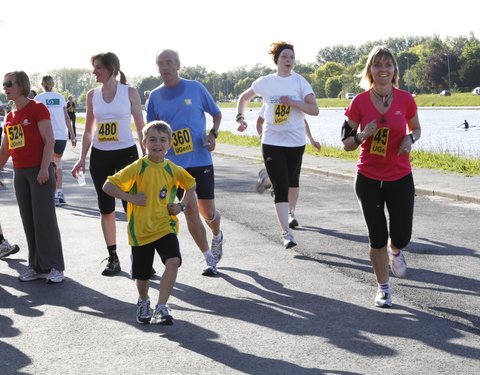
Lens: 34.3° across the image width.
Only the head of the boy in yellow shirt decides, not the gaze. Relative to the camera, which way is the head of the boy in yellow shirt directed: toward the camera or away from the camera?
toward the camera

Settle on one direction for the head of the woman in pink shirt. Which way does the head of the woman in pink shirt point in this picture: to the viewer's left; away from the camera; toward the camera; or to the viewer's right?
toward the camera

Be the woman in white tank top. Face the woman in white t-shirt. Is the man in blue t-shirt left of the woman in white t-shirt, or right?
right

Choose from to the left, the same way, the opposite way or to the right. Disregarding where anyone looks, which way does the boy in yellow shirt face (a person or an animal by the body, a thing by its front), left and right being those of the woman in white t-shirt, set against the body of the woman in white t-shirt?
the same way

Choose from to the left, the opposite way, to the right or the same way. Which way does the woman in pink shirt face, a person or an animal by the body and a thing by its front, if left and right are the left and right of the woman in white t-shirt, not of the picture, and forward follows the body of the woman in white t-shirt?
the same way

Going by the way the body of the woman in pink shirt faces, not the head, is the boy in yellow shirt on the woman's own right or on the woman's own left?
on the woman's own right

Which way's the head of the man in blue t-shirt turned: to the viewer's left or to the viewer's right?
to the viewer's left

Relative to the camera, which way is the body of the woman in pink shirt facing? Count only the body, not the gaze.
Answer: toward the camera

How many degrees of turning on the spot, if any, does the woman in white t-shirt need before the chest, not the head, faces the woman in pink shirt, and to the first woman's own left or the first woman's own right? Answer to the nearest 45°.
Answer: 0° — they already face them

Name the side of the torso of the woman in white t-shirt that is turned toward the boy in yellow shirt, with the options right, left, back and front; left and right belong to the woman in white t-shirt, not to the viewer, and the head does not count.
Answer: front

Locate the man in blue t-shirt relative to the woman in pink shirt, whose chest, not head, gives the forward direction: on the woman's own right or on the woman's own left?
on the woman's own right

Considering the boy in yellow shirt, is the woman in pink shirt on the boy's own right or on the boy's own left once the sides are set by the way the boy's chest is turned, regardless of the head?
on the boy's own left

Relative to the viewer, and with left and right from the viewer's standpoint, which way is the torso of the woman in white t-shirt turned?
facing the viewer

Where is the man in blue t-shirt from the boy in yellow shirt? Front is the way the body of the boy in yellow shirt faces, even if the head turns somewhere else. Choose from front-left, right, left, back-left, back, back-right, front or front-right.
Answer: back

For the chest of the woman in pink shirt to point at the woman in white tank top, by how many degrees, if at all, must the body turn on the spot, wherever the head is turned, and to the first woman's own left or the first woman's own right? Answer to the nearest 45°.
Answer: approximately 135° to the first woman's own right

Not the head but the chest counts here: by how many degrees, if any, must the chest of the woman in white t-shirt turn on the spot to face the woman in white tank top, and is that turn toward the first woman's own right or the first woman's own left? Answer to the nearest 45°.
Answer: approximately 45° to the first woman's own right

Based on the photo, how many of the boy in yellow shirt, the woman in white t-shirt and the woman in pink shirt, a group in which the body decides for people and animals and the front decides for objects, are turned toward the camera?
3
